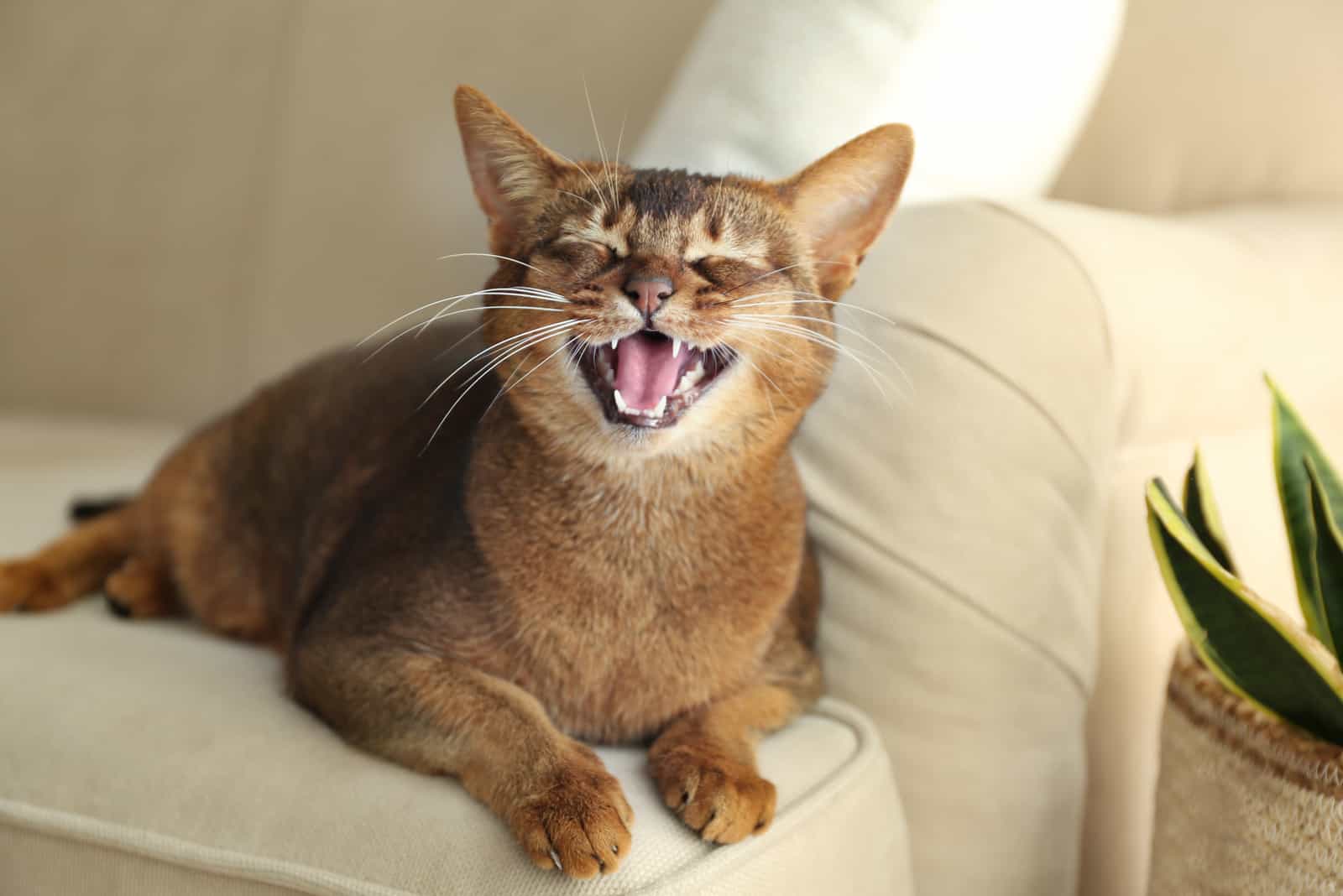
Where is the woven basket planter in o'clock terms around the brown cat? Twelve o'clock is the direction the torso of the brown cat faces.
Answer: The woven basket planter is roughly at 11 o'clock from the brown cat.

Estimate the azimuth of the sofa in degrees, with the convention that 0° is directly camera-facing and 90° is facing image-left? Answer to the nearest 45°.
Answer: approximately 0°

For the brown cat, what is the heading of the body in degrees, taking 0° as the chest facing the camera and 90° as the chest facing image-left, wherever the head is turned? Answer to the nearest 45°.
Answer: approximately 315°
